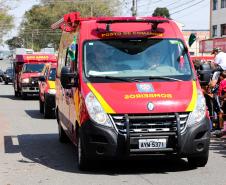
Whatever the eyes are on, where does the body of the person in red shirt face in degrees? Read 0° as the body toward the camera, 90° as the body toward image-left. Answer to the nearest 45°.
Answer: approximately 90°

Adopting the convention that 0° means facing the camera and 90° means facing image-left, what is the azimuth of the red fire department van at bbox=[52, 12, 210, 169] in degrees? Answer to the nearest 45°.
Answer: approximately 0°

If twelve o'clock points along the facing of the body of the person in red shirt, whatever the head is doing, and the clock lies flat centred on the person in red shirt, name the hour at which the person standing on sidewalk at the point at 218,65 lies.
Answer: The person standing on sidewalk is roughly at 3 o'clock from the person in red shirt.

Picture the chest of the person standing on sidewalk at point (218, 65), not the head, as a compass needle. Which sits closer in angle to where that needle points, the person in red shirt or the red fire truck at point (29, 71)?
the red fire truck

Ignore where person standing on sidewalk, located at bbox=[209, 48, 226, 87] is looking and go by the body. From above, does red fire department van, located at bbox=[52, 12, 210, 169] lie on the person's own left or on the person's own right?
on the person's own left

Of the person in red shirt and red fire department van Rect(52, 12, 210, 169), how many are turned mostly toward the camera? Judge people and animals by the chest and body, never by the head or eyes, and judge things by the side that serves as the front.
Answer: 1

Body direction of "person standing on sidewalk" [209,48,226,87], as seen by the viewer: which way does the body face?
to the viewer's left

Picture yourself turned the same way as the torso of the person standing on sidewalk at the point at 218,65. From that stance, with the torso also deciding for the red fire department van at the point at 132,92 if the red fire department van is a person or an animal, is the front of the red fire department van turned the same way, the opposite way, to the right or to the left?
to the left
